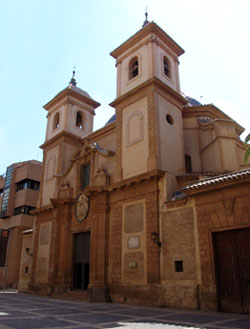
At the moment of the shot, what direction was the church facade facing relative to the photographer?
facing the viewer and to the left of the viewer

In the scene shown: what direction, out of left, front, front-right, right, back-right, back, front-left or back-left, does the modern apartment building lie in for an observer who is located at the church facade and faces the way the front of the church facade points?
right
